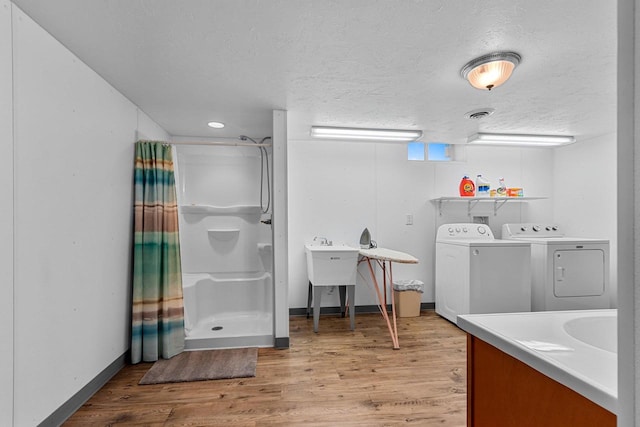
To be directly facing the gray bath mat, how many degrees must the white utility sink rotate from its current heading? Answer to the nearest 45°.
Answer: approximately 45° to its right

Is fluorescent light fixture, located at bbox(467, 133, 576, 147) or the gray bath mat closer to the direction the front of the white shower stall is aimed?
the gray bath mat

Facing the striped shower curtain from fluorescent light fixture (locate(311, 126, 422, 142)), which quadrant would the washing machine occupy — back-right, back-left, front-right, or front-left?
back-left

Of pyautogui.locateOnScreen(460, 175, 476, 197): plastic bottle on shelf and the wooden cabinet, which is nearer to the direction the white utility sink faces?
the wooden cabinet

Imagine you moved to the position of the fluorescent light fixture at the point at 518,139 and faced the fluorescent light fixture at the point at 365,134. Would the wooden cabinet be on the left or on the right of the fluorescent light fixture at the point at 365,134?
left

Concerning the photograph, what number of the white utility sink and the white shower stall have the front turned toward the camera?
2

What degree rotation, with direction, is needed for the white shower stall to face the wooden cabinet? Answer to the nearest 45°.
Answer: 0° — it already faces it

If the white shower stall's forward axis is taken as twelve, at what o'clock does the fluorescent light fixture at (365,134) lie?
The fluorescent light fixture is roughly at 10 o'clock from the white shower stall.

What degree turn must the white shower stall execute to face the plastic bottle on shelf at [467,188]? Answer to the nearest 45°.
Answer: approximately 90° to its left

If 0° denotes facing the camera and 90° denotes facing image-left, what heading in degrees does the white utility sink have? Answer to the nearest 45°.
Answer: approximately 0°

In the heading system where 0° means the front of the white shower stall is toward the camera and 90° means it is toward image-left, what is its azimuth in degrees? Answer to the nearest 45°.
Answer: approximately 0°

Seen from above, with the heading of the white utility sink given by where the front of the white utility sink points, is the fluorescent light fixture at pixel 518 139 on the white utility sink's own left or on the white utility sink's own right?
on the white utility sink's own left
